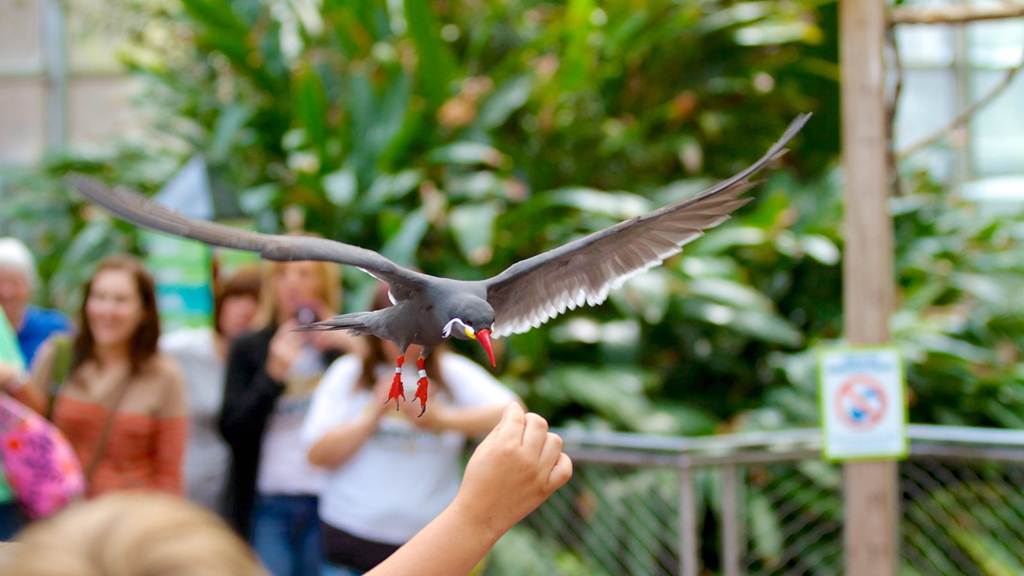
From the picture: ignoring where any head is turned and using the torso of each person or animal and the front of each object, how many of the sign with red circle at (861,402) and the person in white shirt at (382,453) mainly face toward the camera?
2

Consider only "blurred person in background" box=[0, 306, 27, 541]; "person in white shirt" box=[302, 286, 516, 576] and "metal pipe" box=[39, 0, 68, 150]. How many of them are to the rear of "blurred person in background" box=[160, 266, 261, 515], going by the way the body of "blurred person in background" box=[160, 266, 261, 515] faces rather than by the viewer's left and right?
1

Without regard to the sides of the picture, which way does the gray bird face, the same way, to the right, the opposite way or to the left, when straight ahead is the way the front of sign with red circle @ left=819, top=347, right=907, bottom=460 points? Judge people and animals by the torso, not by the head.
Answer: to the left

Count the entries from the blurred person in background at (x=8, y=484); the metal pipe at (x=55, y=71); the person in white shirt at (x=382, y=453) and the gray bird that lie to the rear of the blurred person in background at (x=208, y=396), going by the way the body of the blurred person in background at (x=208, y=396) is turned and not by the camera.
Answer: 1

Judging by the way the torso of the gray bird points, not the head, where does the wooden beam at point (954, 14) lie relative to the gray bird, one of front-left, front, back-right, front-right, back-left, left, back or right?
left

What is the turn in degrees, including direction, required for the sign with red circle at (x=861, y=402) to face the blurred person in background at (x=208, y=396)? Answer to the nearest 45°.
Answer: approximately 90° to its right

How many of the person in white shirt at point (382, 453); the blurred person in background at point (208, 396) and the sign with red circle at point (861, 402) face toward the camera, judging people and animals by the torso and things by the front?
3

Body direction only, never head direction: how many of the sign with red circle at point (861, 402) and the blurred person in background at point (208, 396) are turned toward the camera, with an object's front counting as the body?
2

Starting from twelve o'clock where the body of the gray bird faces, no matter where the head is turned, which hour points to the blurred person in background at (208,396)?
The blurred person in background is roughly at 7 o'clock from the gray bird.

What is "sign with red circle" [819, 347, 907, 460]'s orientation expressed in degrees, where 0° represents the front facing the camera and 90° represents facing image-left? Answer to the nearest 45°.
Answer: approximately 0°

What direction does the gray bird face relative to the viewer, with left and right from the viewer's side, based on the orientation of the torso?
facing the viewer and to the right of the viewer
